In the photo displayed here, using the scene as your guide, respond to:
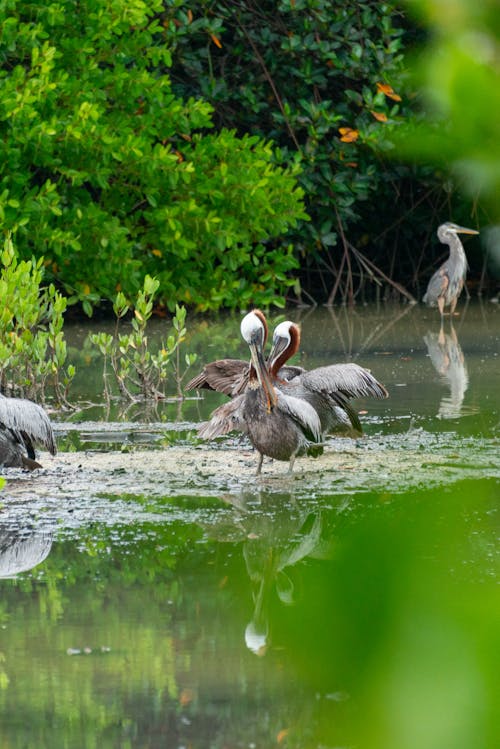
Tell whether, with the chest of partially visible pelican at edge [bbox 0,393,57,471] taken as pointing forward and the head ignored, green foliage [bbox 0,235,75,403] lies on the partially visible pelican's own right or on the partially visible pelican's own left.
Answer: on the partially visible pelican's own right

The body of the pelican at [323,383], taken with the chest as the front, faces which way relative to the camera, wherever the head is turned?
to the viewer's left

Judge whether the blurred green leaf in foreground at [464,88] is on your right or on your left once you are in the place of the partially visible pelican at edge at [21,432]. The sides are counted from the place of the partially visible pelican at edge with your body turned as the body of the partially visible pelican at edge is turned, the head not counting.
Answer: on your left

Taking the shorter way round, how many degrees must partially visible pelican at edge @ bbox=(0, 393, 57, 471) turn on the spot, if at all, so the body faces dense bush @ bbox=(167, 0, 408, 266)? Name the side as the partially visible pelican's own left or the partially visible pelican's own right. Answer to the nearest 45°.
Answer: approximately 90° to the partially visible pelican's own right

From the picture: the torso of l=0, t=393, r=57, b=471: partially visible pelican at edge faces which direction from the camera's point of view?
to the viewer's left

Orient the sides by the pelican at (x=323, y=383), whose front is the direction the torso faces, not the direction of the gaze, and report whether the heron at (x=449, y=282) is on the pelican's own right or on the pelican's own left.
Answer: on the pelican's own right

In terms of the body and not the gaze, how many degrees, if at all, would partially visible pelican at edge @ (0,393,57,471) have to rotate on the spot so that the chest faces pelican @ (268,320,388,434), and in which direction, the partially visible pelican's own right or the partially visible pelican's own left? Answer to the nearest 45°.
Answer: approximately 180°

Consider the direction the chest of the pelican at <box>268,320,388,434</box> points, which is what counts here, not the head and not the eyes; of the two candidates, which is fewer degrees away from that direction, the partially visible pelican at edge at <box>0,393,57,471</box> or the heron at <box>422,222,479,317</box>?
the partially visible pelican at edge

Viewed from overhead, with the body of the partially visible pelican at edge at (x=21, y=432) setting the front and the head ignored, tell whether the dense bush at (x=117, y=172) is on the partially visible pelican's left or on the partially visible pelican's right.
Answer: on the partially visible pelican's right
